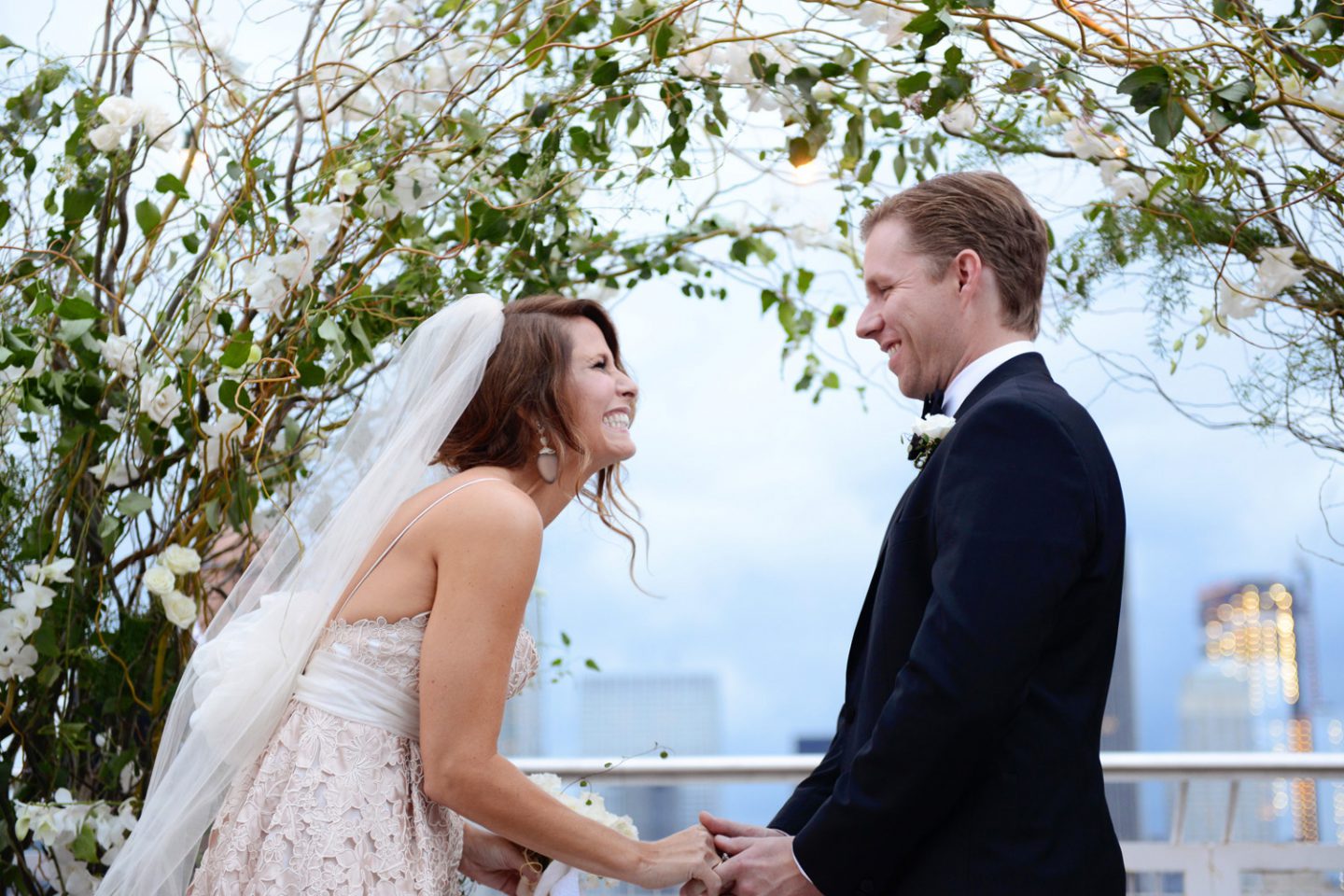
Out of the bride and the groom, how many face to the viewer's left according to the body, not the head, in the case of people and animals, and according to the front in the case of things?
1

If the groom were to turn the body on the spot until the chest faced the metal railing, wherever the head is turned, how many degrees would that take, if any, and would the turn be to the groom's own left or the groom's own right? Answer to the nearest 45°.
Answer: approximately 90° to the groom's own right

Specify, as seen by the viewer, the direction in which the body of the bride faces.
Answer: to the viewer's right

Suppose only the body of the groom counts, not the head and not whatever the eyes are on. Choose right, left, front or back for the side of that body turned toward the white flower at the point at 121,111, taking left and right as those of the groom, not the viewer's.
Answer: front

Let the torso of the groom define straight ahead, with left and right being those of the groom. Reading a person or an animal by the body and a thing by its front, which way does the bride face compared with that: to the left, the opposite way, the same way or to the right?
the opposite way

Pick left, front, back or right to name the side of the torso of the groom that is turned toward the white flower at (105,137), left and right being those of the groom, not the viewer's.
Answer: front

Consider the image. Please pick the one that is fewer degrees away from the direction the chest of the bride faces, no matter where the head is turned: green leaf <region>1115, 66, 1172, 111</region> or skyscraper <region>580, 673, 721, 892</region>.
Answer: the green leaf

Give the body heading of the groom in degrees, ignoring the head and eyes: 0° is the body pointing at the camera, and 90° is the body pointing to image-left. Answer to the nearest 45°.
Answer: approximately 90°

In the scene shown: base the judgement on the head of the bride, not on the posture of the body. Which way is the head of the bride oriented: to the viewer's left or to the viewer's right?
to the viewer's right

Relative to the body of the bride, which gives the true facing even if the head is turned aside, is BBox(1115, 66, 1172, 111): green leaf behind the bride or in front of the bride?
in front

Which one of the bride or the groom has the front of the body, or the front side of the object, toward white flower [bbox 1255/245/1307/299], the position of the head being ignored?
the bride

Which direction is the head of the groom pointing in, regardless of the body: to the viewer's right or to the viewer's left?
to the viewer's left
